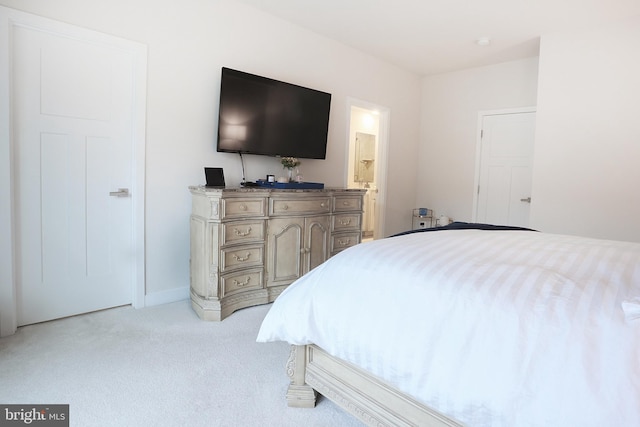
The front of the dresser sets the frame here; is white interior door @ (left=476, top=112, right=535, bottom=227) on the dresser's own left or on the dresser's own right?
on the dresser's own left

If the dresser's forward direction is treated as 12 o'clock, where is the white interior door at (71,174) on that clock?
The white interior door is roughly at 4 o'clock from the dresser.

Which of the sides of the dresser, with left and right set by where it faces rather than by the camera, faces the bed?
front

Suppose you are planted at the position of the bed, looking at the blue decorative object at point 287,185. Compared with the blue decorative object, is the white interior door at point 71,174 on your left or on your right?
left

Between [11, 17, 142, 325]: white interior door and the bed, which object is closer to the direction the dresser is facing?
the bed

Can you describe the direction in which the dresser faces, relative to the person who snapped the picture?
facing the viewer and to the right of the viewer
